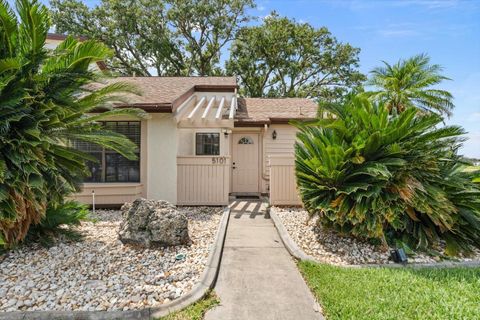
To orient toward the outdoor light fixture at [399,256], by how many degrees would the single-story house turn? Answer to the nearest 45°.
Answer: approximately 45° to its left

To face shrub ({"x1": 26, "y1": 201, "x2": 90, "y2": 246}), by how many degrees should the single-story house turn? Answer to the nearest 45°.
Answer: approximately 45° to its right

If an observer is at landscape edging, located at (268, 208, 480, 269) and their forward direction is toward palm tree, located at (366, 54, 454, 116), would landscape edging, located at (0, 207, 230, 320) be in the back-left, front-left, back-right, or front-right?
back-left

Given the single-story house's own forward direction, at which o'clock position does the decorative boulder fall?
The decorative boulder is roughly at 12 o'clock from the single-story house.

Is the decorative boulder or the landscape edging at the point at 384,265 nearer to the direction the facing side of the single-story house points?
the decorative boulder

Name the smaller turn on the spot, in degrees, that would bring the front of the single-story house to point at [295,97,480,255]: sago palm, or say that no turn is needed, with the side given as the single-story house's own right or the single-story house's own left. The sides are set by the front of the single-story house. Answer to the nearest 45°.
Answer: approximately 45° to the single-story house's own left

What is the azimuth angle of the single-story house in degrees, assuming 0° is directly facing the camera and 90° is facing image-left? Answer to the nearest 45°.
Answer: approximately 0°

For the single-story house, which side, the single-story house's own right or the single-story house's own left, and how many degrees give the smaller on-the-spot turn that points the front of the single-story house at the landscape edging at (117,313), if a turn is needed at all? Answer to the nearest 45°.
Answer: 0° — it already faces it

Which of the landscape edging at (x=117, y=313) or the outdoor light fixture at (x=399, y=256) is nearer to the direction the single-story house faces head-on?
the landscape edging

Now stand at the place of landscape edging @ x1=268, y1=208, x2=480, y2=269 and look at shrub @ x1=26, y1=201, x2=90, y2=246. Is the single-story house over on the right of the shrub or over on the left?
right
